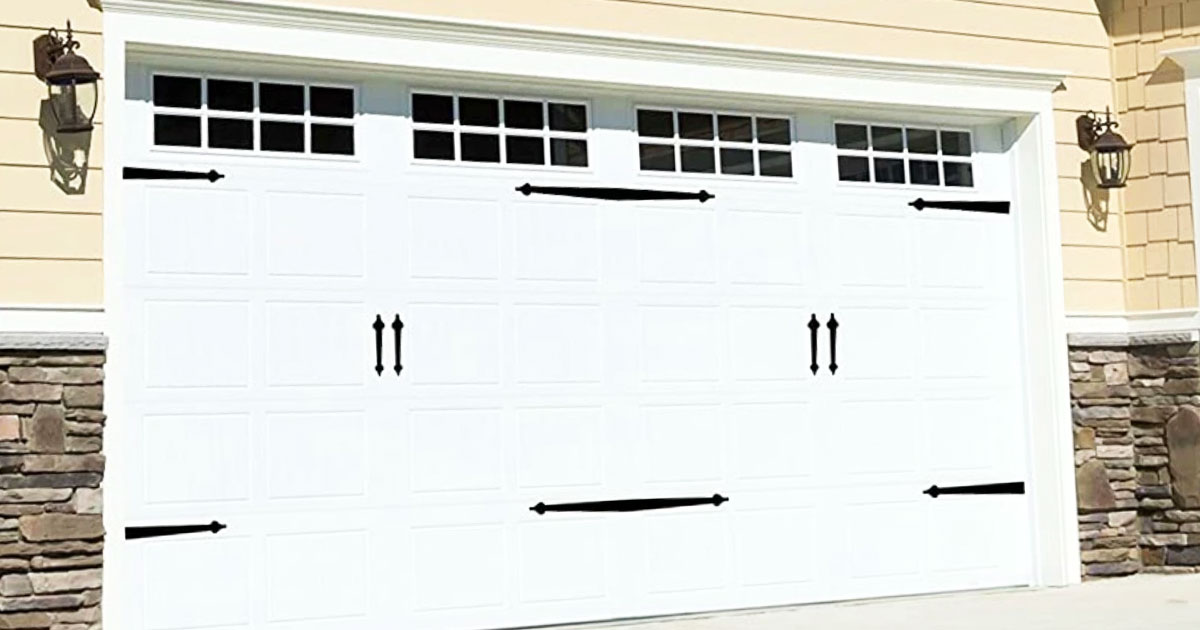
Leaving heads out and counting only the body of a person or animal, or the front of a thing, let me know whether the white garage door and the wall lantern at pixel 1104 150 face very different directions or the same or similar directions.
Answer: same or similar directions

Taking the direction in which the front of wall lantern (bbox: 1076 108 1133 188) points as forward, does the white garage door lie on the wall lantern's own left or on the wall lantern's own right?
on the wall lantern's own right

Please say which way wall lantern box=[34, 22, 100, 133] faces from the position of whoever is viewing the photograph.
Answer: facing the viewer and to the right of the viewer

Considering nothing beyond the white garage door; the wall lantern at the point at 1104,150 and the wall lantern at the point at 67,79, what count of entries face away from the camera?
0

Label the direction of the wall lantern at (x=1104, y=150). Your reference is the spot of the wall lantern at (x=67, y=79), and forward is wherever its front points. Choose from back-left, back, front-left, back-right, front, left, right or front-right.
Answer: front-left

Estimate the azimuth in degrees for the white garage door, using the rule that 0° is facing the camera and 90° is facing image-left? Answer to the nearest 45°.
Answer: approximately 315°

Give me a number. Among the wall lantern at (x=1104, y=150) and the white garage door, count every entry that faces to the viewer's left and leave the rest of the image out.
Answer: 0

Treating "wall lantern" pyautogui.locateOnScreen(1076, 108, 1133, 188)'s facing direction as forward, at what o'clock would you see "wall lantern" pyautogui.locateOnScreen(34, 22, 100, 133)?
"wall lantern" pyautogui.locateOnScreen(34, 22, 100, 133) is roughly at 3 o'clock from "wall lantern" pyautogui.locateOnScreen(1076, 108, 1133, 188).

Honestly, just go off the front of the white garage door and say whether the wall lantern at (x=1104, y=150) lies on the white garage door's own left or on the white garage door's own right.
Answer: on the white garage door's own left

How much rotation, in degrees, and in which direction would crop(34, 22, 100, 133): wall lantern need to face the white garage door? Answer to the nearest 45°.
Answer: approximately 45° to its left

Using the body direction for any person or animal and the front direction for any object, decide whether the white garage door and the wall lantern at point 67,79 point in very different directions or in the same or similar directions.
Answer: same or similar directions

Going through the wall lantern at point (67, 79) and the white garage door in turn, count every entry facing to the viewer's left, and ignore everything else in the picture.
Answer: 0
